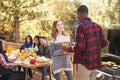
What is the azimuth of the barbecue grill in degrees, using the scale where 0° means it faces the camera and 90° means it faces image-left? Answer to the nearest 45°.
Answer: approximately 45°

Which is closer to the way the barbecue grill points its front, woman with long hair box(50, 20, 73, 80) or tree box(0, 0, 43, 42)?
the woman with long hair

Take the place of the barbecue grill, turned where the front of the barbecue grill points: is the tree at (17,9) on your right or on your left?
on your right

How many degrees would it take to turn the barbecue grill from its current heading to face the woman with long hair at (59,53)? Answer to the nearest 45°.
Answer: approximately 45° to its right

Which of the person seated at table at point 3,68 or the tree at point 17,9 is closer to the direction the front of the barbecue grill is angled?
the person seated at table
